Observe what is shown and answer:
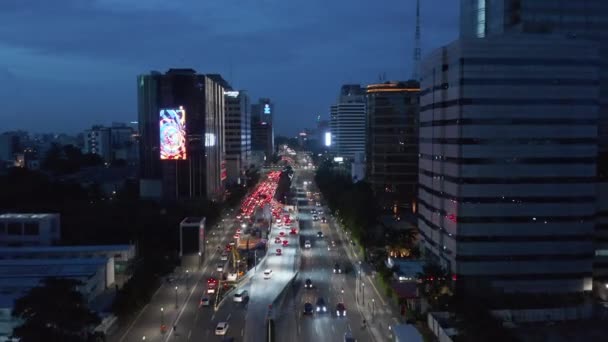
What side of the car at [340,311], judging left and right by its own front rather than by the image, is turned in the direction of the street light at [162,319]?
right

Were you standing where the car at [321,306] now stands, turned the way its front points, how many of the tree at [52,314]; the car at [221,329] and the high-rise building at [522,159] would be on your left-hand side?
1

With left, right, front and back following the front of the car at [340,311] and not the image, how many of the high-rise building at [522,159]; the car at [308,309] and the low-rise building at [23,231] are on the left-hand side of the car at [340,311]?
1

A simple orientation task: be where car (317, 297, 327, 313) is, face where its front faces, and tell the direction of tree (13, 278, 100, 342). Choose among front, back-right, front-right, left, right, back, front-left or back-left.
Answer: front-right

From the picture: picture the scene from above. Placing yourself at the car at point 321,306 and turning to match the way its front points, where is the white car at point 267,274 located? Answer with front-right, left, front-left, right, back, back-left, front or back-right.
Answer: back-right

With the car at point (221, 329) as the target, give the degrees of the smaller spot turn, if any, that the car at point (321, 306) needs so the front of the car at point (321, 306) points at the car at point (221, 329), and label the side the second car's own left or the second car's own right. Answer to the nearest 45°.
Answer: approximately 45° to the second car's own right

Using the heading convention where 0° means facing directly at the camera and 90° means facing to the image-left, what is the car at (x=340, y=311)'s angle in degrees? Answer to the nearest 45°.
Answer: approximately 0°

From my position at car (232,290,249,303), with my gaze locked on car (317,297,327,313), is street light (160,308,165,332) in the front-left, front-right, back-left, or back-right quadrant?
back-right

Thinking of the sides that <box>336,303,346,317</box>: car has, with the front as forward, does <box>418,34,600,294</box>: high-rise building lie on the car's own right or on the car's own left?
on the car's own left

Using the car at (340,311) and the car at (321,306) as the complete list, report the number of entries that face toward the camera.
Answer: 2

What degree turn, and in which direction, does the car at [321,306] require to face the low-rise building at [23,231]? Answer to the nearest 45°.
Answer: approximately 135° to its right

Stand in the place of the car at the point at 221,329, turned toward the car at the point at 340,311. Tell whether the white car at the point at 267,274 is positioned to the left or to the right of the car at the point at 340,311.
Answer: left

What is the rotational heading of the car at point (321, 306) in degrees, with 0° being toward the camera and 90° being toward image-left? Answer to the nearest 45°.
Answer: approximately 0°
